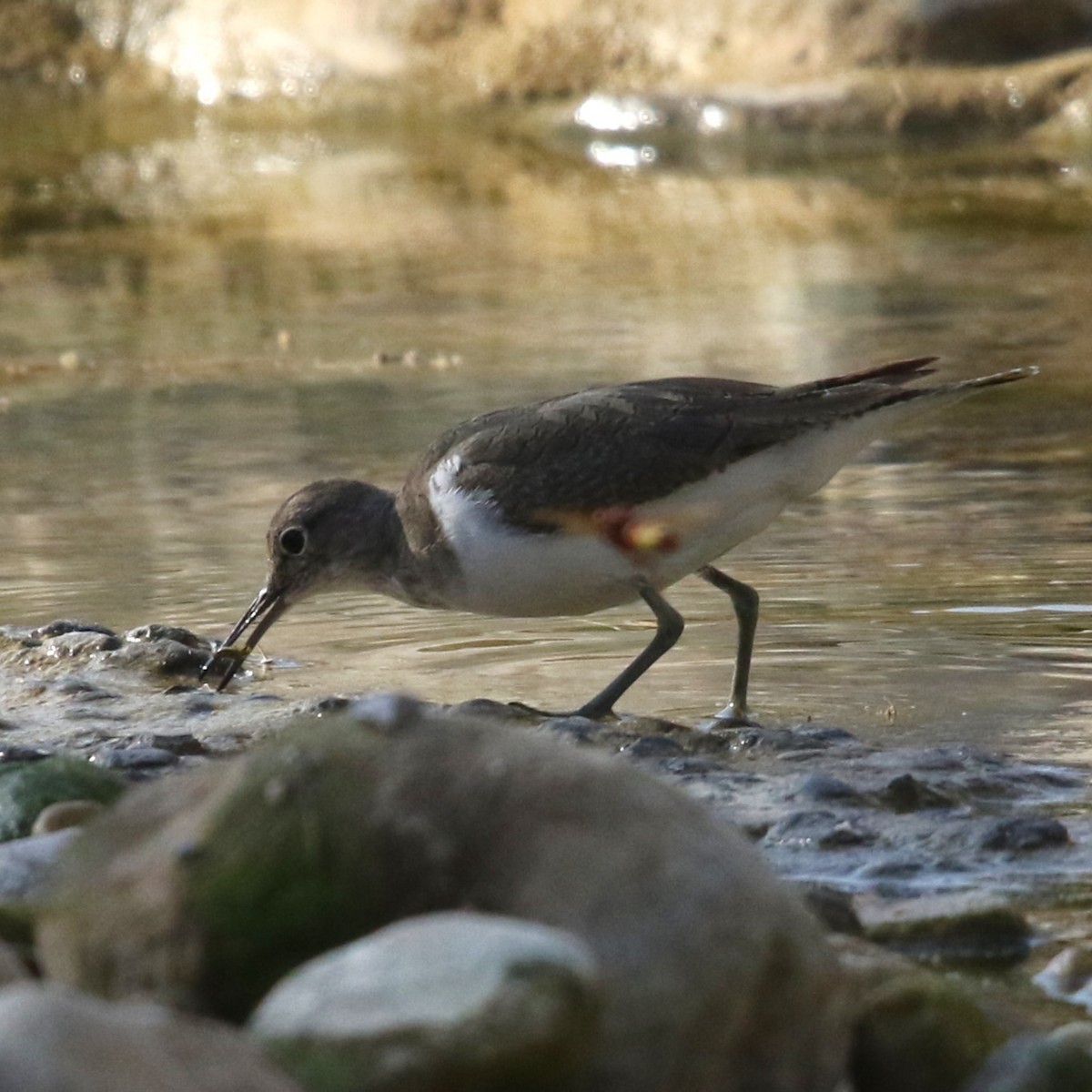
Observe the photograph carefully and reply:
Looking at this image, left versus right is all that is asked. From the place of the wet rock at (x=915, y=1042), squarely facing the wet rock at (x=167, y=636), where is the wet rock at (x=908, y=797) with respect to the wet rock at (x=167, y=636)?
right

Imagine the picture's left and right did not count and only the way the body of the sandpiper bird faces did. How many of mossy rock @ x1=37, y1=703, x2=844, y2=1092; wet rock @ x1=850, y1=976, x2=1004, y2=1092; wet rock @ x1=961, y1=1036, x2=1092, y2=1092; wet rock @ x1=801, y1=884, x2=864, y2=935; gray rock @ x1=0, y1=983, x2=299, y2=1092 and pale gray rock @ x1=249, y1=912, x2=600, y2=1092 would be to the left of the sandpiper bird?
6

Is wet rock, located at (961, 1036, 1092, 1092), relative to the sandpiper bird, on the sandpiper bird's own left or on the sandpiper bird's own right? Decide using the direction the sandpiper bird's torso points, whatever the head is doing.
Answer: on the sandpiper bird's own left

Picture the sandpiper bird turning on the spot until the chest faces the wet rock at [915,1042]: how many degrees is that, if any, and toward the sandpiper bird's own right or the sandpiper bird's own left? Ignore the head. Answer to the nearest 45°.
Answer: approximately 90° to the sandpiper bird's own left

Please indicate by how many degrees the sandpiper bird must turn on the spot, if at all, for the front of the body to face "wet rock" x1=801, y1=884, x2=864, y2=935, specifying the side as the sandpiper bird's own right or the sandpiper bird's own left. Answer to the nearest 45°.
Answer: approximately 90° to the sandpiper bird's own left

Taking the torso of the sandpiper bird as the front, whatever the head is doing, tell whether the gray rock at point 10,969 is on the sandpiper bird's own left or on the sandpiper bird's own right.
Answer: on the sandpiper bird's own left

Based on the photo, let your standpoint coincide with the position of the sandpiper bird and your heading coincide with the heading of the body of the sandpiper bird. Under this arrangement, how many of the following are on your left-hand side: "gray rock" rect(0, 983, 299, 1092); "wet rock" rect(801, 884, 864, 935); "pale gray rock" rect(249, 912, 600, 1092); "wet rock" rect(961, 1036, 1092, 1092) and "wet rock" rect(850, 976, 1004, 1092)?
5

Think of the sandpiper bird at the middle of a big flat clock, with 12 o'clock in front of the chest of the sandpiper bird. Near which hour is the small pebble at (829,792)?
The small pebble is roughly at 8 o'clock from the sandpiper bird.

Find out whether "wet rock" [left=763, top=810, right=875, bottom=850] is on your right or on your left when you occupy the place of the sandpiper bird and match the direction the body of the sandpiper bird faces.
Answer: on your left

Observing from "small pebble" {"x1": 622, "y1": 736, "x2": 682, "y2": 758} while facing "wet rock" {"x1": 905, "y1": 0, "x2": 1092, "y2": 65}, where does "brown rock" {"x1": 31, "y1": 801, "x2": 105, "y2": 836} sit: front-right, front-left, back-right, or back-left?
back-left

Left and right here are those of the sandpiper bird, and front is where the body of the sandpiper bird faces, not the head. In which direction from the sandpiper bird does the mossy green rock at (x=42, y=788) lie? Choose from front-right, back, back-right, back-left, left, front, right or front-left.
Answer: front-left

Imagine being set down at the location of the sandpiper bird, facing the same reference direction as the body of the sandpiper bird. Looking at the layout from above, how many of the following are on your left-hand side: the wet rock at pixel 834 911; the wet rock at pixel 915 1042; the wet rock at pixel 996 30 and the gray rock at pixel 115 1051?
3

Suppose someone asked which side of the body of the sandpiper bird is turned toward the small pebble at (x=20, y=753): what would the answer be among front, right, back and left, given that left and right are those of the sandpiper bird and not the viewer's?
front

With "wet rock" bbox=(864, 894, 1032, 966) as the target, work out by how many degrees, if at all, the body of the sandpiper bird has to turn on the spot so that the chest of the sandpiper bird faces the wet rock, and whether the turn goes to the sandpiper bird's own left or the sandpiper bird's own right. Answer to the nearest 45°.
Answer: approximately 90° to the sandpiper bird's own left

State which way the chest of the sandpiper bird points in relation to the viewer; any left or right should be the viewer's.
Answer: facing to the left of the viewer
